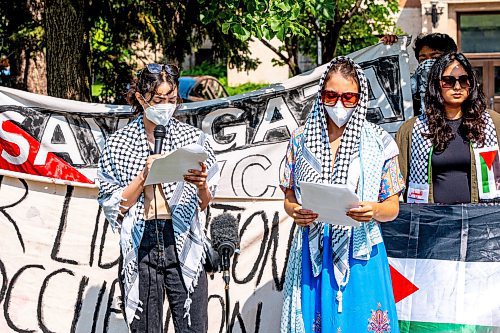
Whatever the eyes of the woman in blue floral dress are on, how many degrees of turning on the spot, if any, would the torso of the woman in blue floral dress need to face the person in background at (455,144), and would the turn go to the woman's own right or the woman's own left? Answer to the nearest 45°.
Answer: approximately 135° to the woman's own left

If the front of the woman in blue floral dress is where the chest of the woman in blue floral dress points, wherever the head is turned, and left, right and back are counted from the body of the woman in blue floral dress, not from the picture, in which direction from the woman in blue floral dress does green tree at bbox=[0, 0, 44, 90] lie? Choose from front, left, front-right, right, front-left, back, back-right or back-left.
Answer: back-right

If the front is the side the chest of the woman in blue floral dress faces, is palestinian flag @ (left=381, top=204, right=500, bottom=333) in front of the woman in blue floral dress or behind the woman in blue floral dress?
behind

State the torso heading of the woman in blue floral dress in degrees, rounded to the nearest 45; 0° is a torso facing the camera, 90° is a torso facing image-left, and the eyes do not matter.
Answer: approximately 0°

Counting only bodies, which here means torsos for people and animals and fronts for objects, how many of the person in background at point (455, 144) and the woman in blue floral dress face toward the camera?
2

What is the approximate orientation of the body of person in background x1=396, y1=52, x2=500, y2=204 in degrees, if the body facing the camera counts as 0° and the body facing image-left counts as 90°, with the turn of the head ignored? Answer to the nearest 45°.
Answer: approximately 0°

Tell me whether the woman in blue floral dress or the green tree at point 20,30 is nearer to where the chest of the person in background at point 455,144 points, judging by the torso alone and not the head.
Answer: the woman in blue floral dress

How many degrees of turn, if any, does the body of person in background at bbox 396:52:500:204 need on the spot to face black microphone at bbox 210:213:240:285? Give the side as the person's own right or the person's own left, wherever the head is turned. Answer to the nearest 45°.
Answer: approximately 90° to the person's own right
